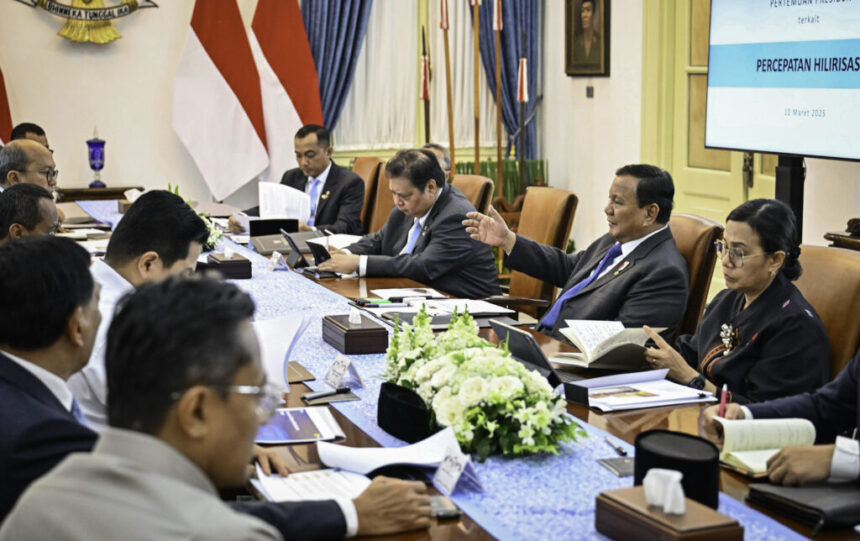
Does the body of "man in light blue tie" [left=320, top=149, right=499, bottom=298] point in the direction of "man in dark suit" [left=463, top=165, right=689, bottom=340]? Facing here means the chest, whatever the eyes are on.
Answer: no

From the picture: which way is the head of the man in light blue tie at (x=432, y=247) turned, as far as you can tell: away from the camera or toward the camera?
toward the camera

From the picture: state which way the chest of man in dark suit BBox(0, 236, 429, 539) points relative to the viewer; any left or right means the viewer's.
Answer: facing away from the viewer and to the right of the viewer

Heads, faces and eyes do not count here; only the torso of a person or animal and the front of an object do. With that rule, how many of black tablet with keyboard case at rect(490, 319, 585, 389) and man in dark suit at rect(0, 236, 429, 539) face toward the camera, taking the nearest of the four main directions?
0

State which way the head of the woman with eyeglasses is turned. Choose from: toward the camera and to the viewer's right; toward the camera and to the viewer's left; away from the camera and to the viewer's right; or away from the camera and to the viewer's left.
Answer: toward the camera and to the viewer's left

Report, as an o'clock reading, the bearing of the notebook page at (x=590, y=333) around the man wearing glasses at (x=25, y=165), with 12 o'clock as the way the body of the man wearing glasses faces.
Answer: The notebook page is roughly at 2 o'clock from the man wearing glasses.

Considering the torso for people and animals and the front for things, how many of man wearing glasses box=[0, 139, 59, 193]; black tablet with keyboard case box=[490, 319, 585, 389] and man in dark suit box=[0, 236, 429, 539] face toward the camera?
0

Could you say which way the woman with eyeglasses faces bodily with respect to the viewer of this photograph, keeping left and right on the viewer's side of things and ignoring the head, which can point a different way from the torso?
facing the viewer and to the left of the viewer

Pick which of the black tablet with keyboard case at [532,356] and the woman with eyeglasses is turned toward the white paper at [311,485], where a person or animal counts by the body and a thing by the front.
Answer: the woman with eyeglasses

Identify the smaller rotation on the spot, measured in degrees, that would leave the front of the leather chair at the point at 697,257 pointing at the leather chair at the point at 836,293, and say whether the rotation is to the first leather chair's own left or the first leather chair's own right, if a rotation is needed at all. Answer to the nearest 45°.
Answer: approximately 90° to the first leather chair's own left

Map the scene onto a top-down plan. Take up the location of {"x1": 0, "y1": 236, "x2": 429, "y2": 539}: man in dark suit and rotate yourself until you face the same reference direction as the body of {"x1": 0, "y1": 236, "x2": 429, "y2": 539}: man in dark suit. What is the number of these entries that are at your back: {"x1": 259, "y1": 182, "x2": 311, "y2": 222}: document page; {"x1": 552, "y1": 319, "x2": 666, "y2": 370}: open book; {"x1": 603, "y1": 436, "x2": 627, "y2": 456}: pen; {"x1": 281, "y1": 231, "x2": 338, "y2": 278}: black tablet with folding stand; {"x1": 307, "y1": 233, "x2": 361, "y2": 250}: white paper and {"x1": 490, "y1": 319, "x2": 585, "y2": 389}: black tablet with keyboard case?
0

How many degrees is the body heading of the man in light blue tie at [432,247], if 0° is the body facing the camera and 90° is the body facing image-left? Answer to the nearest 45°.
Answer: approximately 45°

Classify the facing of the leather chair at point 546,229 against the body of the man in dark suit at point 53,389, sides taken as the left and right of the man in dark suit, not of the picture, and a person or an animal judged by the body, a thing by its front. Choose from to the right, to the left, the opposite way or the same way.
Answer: the opposite way

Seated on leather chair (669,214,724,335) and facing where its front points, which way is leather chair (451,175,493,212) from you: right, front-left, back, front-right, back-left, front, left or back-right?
right

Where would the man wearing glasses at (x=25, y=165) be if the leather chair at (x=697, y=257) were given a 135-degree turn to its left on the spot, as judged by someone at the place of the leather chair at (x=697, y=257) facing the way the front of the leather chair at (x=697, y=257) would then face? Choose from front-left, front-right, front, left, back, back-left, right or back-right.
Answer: back

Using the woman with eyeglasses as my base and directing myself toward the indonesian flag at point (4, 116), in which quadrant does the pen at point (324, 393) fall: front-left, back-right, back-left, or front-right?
front-left

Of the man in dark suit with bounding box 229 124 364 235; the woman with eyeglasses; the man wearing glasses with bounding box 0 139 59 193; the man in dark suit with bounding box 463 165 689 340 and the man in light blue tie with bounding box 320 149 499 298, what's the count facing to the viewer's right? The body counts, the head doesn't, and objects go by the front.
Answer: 1

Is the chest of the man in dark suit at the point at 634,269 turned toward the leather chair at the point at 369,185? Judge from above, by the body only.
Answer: no

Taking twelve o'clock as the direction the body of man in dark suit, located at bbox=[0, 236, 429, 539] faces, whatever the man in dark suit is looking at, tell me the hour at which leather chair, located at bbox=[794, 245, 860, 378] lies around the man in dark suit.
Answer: The leather chair is roughly at 1 o'clock from the man in dark suit.

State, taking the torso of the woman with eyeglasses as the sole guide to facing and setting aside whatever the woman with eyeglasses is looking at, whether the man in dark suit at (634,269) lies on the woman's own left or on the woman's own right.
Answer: on the woman's own right
